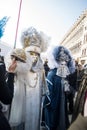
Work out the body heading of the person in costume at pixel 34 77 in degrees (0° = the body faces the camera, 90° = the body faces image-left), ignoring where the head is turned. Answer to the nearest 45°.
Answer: approximately 45°

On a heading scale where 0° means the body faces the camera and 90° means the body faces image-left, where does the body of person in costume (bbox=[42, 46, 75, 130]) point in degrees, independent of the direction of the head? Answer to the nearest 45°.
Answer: approximately 315°

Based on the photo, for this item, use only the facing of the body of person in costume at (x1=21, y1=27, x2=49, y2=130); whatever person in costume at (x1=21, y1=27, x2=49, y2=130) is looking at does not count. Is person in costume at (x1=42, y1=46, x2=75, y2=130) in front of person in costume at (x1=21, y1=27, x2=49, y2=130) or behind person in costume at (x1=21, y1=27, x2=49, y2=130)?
behind

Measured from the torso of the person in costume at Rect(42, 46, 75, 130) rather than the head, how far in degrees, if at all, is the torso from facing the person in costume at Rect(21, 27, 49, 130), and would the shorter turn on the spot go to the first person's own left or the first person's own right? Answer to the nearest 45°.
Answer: approximately 90° to the first person's own right
